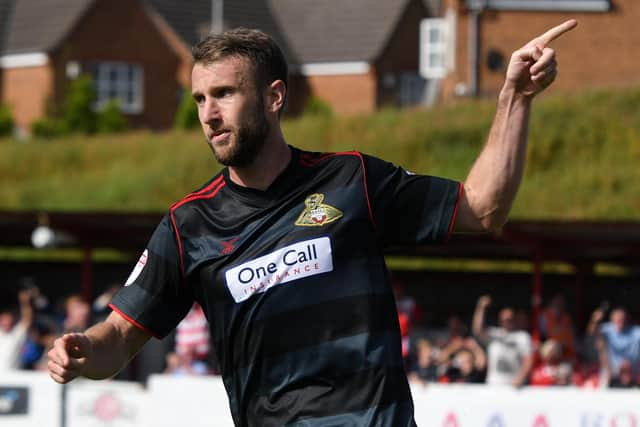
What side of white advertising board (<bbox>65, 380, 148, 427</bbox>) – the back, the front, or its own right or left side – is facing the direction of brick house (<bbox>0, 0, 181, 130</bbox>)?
back

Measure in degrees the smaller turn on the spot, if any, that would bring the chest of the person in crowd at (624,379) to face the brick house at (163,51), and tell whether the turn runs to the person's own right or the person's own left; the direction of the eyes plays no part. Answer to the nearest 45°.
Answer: approximately 135° to the person's own right

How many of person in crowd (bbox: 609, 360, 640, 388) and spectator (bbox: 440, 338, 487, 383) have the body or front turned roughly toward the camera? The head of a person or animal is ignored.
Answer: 2

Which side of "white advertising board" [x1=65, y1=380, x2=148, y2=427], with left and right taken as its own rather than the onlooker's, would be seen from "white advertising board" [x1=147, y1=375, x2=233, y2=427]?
left

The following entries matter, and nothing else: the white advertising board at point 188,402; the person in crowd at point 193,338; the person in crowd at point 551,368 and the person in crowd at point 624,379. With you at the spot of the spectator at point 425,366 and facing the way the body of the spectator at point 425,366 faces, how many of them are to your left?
2

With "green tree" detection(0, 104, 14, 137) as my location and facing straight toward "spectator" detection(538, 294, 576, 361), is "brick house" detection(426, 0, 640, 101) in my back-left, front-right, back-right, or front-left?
front-left

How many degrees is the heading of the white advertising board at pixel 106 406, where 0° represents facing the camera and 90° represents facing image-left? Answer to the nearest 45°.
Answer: approximately 0°

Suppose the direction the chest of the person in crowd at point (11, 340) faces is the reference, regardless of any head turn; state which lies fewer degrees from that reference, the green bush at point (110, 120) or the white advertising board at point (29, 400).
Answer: the white advertising board

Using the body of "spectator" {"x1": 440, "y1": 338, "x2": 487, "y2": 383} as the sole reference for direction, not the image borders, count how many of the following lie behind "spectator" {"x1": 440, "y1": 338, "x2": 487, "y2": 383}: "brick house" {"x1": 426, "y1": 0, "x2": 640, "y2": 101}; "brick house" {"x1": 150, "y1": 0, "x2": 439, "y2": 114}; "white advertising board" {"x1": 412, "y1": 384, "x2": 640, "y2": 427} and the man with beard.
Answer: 2

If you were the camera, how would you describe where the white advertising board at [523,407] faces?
facing the viewer

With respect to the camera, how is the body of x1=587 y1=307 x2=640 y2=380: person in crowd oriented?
toward the camera

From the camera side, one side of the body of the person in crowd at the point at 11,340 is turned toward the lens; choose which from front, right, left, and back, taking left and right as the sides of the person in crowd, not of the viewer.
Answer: front
